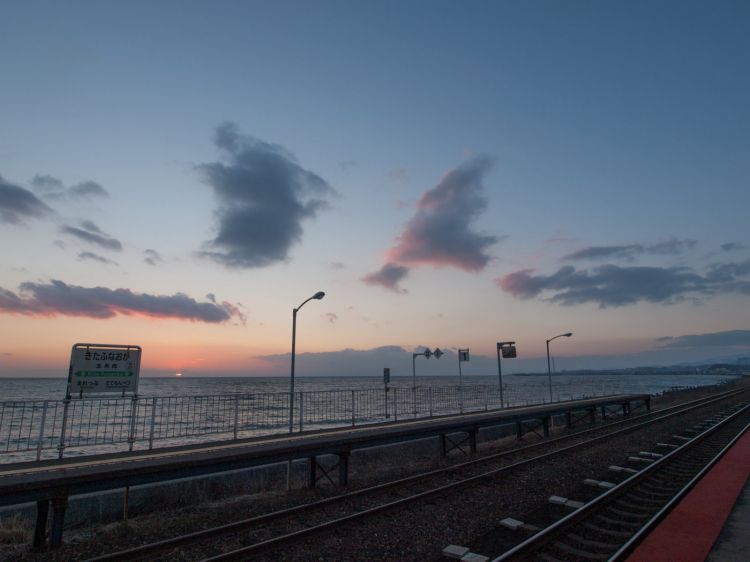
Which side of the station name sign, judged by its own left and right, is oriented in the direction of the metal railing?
back

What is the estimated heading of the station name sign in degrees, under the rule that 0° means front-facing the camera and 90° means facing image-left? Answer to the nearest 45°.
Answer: approximately 0°

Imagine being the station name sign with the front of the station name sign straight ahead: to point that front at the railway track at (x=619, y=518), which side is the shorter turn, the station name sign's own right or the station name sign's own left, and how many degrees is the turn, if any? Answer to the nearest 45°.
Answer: approximately 45° to the station name sign's own left

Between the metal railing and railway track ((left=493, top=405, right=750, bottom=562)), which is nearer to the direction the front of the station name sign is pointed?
the railway track

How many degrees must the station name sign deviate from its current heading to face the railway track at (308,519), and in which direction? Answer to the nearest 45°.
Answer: approximately 45° to its left
